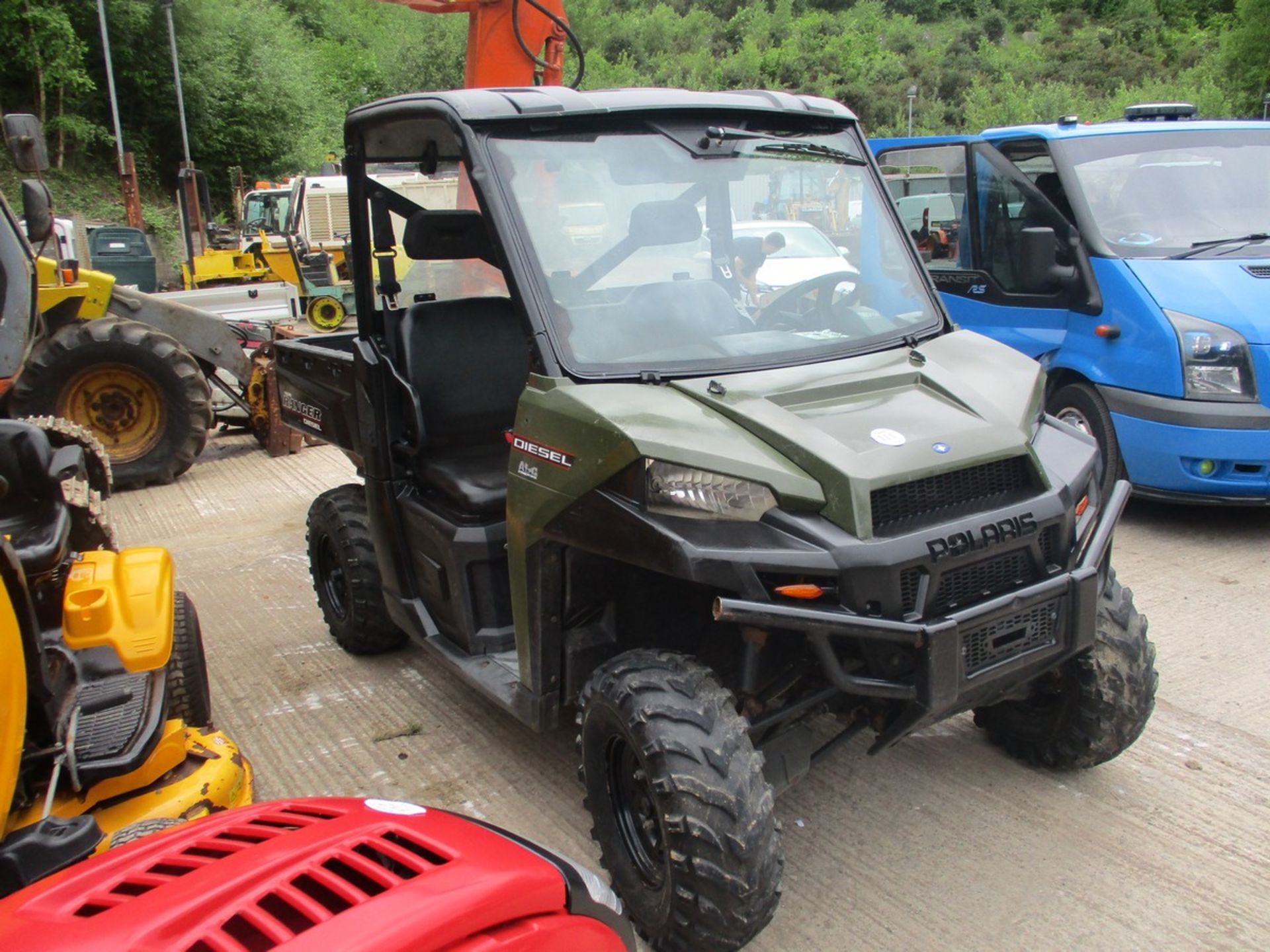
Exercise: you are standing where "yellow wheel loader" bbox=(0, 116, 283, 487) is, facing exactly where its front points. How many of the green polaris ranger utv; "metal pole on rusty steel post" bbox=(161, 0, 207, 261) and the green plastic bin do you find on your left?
2

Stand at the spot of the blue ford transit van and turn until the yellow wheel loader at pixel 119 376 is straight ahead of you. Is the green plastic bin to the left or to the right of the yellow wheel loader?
right

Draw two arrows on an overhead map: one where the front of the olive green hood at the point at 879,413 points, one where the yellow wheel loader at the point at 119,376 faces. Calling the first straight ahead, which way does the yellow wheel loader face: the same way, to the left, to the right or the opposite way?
to the left

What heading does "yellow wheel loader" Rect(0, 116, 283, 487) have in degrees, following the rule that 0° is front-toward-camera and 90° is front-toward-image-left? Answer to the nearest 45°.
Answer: approximately 270°

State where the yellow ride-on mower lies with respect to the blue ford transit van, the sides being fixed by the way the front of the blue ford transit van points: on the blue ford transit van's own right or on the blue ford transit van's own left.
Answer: on the blue ford transit van's own right

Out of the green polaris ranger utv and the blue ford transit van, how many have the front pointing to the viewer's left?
0

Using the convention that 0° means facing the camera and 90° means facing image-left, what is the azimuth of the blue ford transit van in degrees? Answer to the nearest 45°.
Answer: approximately 315°

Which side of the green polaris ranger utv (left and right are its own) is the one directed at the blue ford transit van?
left
